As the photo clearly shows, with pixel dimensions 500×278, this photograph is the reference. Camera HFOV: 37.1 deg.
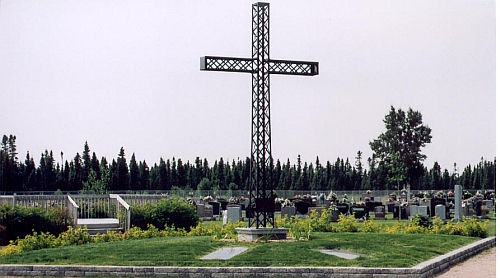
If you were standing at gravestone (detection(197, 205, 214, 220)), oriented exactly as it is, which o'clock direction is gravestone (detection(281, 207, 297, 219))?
gravestone (detection(281, 207, 297, 219)) is roughly at 9 o'clock from gravestone (detection(197, 205, 214, 220)).

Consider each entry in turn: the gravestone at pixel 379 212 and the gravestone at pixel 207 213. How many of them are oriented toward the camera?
2

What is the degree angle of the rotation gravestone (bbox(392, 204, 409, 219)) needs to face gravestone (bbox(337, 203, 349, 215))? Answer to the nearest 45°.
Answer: approximately 45° to its right

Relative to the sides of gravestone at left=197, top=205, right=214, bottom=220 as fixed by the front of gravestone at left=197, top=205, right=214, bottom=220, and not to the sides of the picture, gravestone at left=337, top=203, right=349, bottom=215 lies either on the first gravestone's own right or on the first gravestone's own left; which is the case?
on the first gravestone's own left

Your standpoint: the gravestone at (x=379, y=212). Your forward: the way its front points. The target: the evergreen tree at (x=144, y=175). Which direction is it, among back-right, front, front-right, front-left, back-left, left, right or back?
right

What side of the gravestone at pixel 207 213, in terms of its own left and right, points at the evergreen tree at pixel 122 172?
back

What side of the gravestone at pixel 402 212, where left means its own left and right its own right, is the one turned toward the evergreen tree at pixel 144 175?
back

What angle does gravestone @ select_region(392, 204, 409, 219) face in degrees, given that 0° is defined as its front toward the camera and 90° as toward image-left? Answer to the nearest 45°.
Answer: approximately 0°

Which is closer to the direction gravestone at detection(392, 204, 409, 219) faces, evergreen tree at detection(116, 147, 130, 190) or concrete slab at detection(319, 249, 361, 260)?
the concrete slab

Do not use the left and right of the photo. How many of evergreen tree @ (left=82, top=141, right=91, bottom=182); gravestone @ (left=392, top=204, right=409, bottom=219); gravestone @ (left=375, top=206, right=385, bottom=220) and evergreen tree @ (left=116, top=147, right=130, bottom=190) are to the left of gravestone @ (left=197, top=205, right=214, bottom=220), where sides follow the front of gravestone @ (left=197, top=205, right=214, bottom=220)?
2
